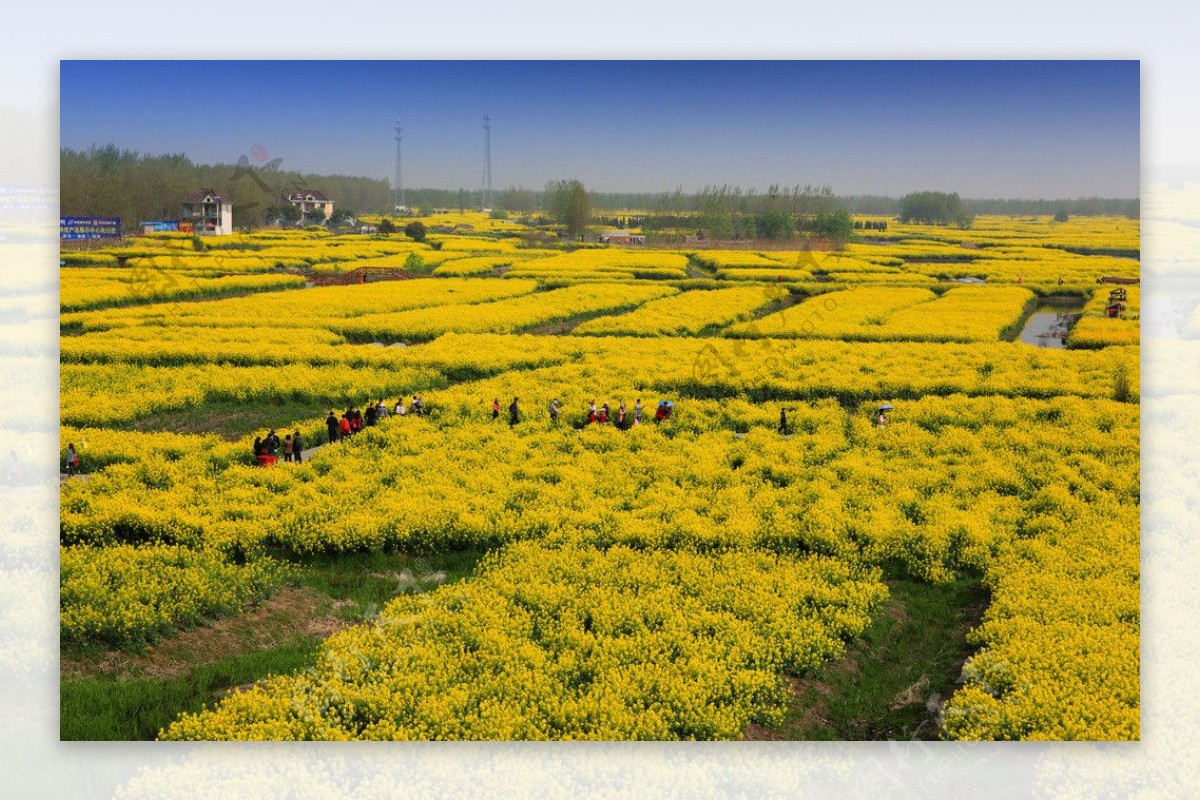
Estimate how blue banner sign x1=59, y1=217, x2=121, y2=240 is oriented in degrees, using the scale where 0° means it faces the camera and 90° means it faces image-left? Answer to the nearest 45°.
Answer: approximately 0°

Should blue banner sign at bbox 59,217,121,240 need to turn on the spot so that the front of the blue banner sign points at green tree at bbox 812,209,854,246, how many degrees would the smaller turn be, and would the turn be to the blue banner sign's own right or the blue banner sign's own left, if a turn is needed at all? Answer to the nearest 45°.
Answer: approximately 90° to the blue banner sign's own left

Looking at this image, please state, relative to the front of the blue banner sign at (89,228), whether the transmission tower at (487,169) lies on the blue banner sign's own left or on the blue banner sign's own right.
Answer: on the blue banner sign's own left

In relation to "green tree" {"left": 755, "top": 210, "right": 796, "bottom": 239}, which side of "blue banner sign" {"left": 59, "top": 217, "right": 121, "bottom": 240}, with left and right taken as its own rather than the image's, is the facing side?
left

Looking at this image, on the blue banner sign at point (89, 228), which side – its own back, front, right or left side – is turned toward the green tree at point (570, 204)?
left
